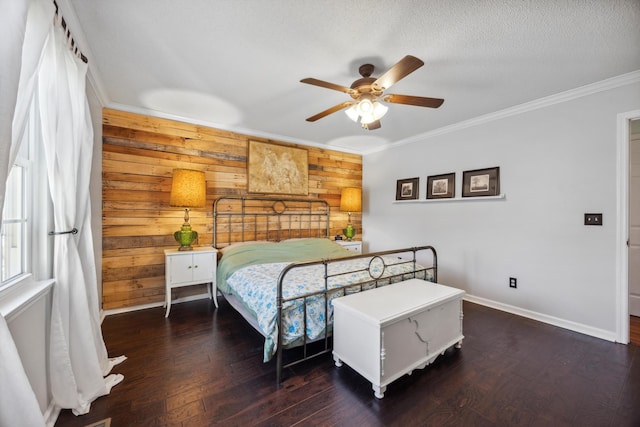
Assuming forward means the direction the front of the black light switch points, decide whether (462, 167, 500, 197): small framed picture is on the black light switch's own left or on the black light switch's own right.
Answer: on the black light switch's own right

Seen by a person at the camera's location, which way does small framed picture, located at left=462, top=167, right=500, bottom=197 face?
facing the viewer and to the left of the viewer

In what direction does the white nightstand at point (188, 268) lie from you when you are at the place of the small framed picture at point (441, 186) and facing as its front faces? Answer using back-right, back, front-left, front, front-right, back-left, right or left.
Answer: front

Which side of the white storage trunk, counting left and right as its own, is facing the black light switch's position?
left

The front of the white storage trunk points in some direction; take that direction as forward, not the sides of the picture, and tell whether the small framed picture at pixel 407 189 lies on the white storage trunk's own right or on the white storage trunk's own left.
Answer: on the white storage trunk's own left

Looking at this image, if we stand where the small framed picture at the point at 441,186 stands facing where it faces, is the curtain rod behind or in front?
in front

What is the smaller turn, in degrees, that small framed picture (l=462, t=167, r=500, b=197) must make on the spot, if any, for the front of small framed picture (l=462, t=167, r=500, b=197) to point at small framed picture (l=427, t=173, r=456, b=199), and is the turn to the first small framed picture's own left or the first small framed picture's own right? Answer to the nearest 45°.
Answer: approximately 45° to the first small framed picture's own right

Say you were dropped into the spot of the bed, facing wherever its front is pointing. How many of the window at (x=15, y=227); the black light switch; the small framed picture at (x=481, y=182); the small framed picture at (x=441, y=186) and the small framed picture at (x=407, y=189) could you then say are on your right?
1

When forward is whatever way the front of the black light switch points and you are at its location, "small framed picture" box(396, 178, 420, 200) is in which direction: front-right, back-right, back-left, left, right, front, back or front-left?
right

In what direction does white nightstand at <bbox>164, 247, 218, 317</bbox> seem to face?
toward the camera

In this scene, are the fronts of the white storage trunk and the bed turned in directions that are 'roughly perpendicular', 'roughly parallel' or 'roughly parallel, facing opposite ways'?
roughly parallel

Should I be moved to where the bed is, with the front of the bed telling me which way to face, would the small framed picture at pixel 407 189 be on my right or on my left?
on my left
